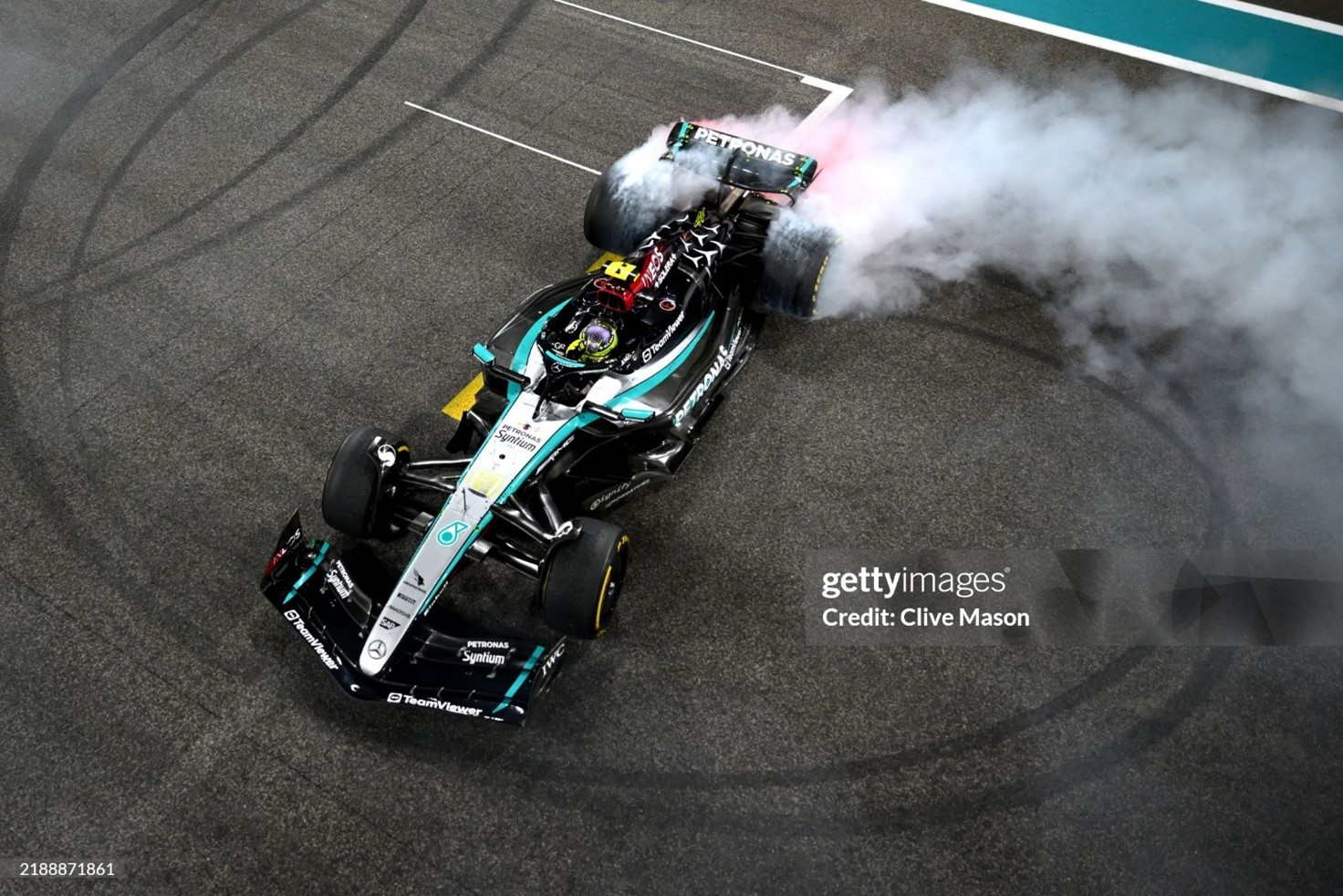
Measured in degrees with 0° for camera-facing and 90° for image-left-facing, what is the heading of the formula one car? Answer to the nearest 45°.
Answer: approximately 45°

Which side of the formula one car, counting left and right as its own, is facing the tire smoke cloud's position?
back
